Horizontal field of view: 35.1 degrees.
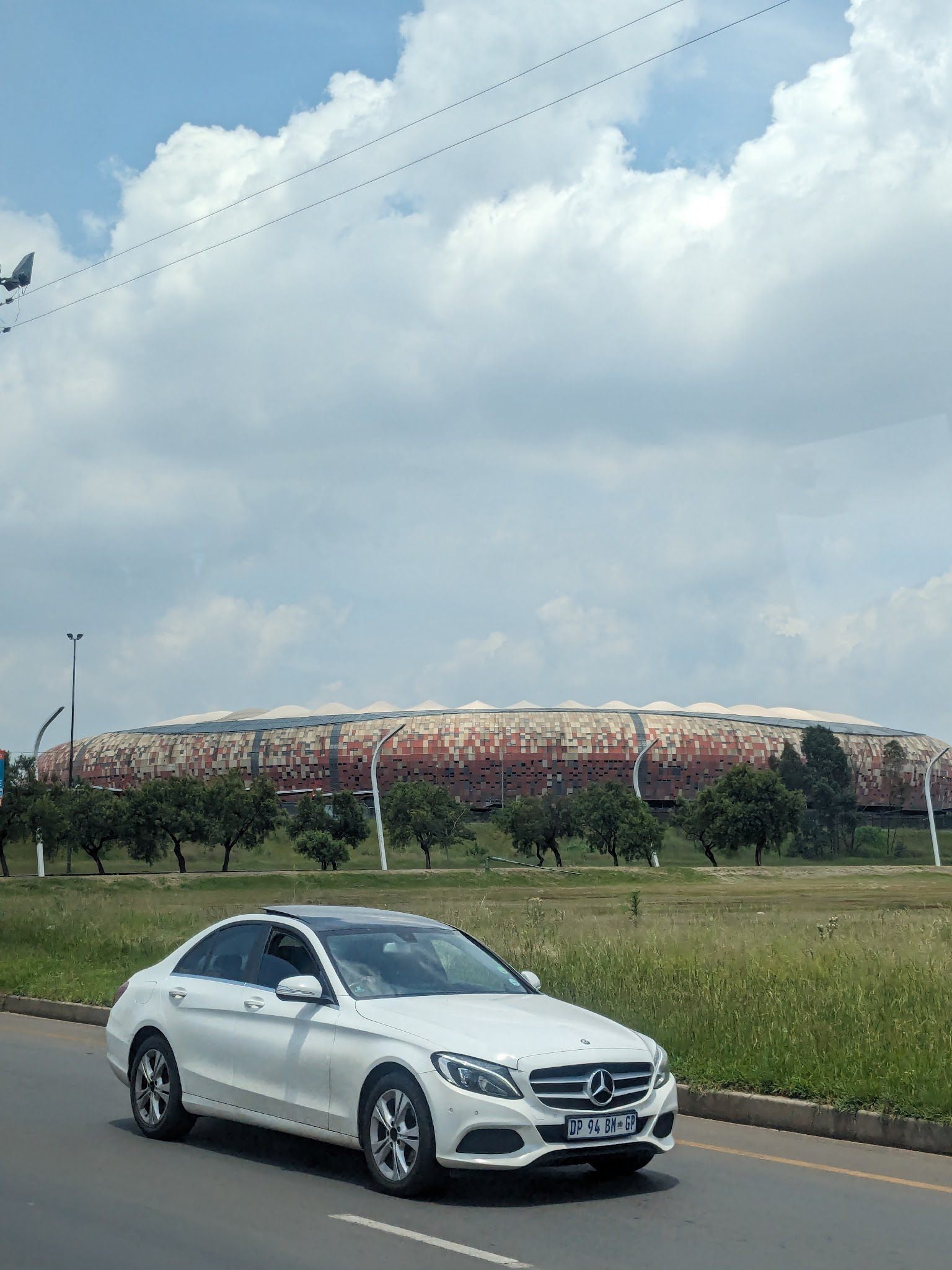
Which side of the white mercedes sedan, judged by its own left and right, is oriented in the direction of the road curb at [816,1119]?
left

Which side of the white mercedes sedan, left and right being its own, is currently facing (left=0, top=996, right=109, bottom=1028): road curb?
back
